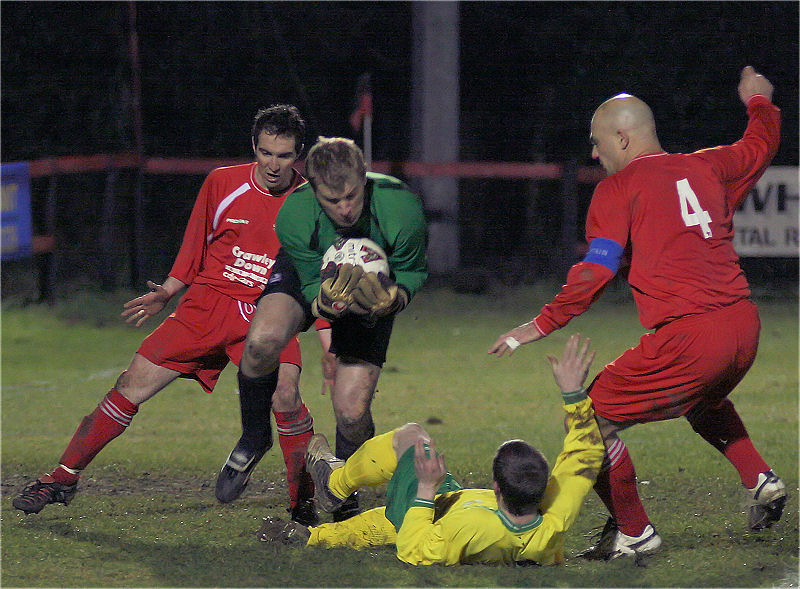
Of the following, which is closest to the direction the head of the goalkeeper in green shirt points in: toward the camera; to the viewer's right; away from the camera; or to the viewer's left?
toward the camera

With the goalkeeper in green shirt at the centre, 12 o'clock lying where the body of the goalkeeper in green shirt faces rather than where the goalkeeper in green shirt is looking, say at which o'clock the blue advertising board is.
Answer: The blue advertising board is roughly at 5 o'clock from the goalkeeper in green shirt.

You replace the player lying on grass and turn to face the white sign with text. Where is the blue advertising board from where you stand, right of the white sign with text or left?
left

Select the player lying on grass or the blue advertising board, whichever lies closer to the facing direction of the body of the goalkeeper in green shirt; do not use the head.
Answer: the player lying on grass

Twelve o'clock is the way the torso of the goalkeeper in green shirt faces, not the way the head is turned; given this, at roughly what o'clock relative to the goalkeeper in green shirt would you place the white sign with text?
The white sign with text is roughly at 7 o'clock from the goalkeeper in green shirt.

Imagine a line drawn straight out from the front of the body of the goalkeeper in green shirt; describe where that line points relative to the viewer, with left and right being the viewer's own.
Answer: facing the viewer

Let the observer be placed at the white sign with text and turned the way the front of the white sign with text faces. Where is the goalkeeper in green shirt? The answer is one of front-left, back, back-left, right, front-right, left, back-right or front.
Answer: front

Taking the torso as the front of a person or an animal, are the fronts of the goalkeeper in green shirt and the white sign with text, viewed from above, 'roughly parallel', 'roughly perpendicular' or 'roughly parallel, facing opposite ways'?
roughly parallel

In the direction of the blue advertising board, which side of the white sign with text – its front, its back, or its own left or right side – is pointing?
right

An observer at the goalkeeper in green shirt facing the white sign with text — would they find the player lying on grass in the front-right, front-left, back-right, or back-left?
back-right

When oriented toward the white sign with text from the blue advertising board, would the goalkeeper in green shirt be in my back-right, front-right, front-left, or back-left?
front-right

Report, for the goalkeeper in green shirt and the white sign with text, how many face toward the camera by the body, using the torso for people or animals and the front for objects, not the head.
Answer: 2

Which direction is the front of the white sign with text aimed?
toward the camera

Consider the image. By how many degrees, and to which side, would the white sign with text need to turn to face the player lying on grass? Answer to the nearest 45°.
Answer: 0° — it already faces them
